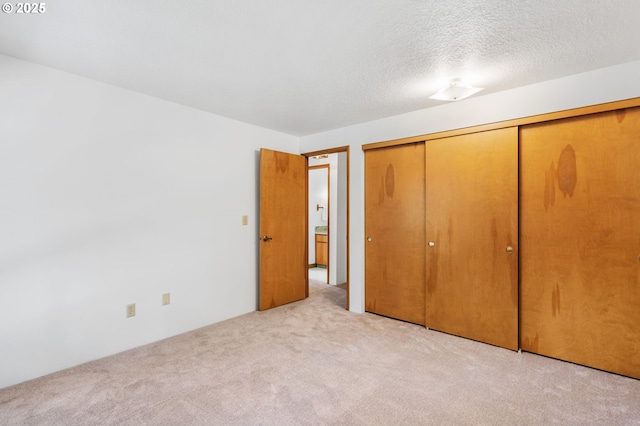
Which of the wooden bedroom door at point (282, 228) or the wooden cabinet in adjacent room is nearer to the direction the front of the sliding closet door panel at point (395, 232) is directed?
the wooden bedroom door

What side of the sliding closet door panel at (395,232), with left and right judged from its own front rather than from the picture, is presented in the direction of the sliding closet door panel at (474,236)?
left

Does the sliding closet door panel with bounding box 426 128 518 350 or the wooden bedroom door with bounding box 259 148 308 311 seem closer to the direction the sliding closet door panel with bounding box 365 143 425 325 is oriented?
the wooden bedroom door

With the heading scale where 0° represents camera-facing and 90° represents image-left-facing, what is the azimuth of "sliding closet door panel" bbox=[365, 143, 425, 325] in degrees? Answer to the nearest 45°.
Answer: approximately 45°

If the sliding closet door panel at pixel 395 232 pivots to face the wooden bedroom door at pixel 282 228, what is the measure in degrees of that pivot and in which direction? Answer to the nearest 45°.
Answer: approximately 45° to its right

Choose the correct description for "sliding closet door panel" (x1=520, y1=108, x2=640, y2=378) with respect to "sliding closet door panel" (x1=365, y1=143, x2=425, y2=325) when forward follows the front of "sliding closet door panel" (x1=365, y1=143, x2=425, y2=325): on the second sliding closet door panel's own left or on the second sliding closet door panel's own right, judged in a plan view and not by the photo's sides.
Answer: on the second sliding closet door panel's own left

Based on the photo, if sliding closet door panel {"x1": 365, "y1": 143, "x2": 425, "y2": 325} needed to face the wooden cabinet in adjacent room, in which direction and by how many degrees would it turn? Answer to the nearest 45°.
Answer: approximately 90° to its right
